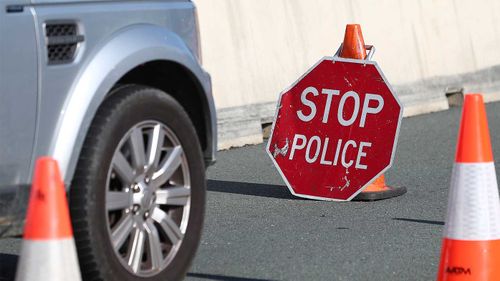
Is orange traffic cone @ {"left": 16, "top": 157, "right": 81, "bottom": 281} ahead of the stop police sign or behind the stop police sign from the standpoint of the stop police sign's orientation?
ahead

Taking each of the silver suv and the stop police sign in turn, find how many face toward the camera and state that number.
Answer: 1

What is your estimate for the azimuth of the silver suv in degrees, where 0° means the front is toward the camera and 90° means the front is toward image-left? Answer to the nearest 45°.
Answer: approximately 225°

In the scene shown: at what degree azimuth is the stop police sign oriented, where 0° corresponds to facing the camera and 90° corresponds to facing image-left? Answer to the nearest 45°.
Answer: approximately 0°

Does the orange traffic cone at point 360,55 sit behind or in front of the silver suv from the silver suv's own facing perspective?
in front
